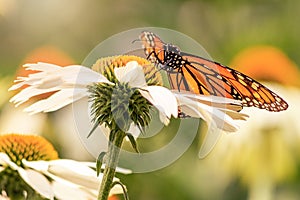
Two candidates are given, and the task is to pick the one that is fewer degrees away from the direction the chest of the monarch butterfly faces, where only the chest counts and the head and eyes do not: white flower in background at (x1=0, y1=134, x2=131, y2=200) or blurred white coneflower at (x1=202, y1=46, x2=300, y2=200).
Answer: the white flower in background

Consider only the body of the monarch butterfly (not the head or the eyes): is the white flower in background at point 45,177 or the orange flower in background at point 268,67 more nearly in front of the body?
the white flower in background

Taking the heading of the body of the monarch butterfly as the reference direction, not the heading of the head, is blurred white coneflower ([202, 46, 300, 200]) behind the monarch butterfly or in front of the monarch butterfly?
behind

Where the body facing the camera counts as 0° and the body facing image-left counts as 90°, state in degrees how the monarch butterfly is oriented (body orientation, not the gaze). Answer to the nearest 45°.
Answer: approximately 45°
